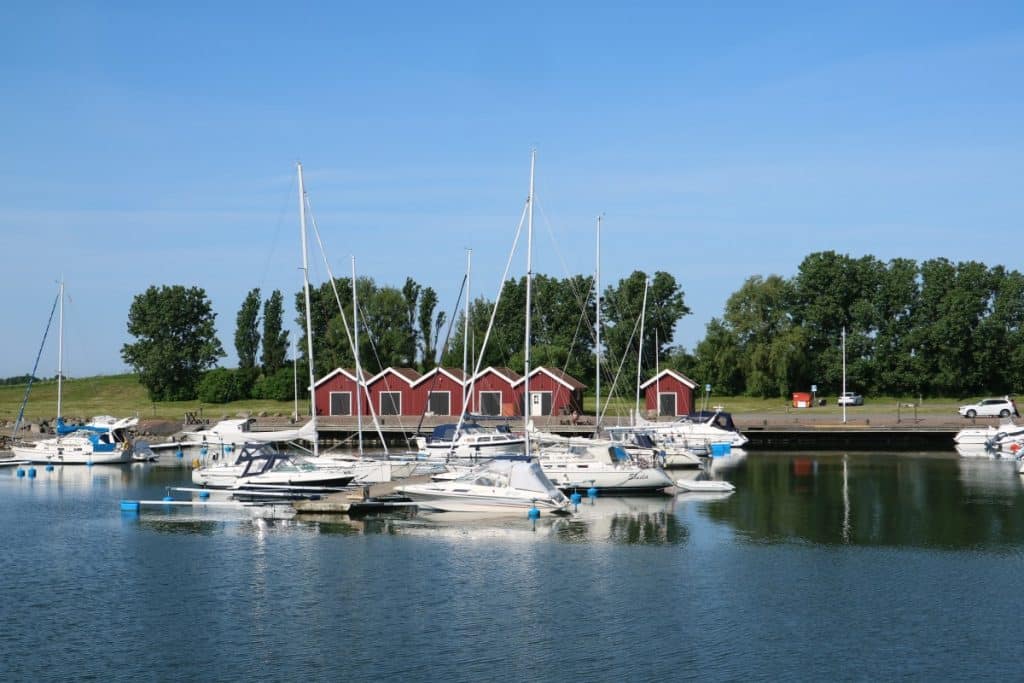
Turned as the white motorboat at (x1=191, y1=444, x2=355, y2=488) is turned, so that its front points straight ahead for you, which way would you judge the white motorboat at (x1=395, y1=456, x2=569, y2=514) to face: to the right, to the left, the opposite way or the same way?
the opposite way

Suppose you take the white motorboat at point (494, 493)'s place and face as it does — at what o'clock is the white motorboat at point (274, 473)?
the white motorboat at point (274, 473) is roughly at 1 o'clock from the white motorboat at point (494, 493).

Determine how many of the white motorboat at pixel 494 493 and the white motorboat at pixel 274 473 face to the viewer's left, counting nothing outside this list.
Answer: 1

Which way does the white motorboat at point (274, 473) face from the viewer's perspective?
to the viewer's right

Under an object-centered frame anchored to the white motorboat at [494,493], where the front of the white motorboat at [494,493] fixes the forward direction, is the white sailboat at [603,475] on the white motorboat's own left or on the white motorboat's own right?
on the white motorboat's own right

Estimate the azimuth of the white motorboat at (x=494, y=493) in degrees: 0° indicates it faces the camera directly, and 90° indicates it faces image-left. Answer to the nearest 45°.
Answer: approximately 90°
